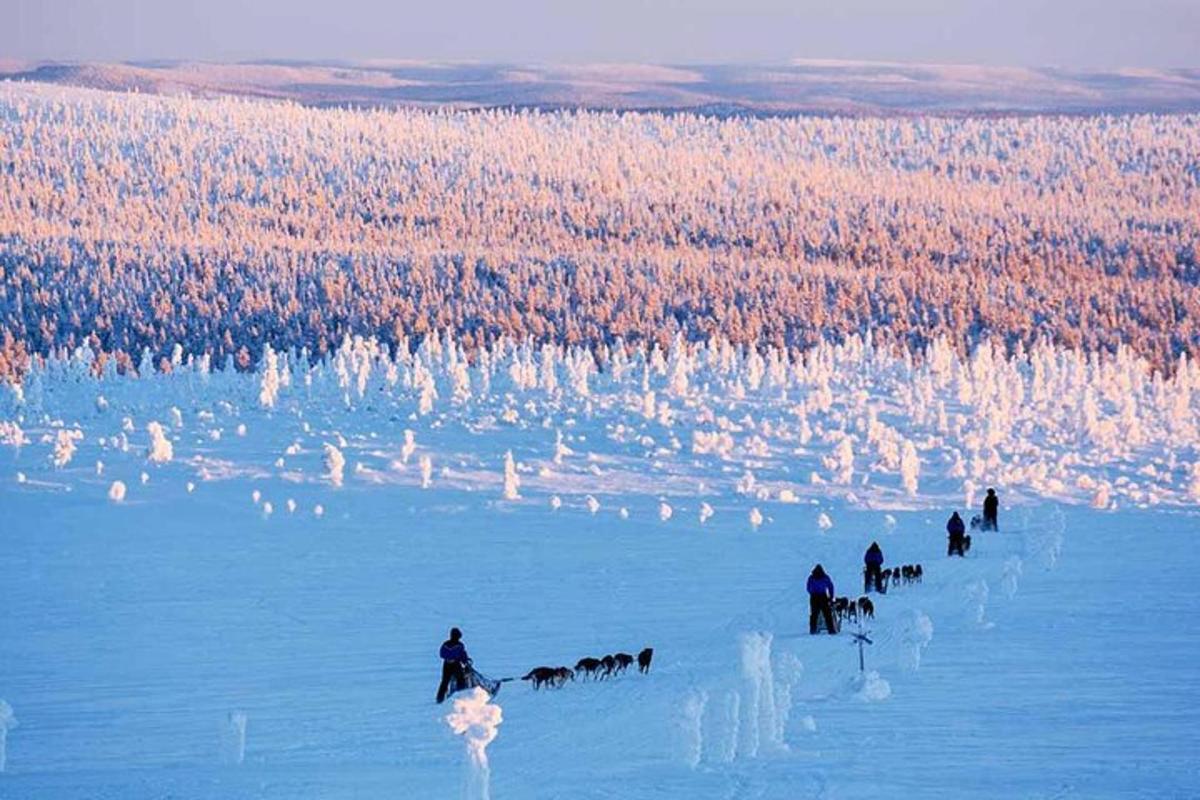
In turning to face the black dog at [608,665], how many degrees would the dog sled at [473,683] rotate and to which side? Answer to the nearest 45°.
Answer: approximately 45° to its left

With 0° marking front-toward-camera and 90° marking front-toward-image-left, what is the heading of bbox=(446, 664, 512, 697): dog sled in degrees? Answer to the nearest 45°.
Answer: approximately 270°

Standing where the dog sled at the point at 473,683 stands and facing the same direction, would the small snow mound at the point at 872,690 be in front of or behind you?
in front

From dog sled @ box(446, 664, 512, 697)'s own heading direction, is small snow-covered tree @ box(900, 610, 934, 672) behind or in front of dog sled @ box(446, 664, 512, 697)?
in front

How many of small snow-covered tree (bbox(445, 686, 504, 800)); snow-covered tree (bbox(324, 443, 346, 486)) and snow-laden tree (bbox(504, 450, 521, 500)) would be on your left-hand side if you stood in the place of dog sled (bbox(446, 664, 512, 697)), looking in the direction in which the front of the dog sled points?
2

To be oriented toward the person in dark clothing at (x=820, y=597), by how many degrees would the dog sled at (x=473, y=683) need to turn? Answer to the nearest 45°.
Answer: approximately 45° to its left

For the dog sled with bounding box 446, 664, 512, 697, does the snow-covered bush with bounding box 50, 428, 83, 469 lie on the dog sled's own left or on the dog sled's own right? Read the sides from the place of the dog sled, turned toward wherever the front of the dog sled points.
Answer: on the dog sled's own left

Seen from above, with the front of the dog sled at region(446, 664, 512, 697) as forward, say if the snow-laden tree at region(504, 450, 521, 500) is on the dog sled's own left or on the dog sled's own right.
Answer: on the dog sled's own left

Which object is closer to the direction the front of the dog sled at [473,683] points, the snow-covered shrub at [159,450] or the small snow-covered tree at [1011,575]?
the small snow-covered tree

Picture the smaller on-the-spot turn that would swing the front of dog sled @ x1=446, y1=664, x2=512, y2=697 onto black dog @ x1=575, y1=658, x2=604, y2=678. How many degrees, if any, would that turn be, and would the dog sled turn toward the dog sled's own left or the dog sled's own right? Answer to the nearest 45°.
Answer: approximately 45° to the dog sled's own left

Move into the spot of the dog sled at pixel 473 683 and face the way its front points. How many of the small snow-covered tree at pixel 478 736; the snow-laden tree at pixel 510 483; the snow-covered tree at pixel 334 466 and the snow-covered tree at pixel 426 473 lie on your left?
3

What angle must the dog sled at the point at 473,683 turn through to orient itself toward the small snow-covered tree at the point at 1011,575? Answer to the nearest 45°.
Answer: approximately 45° to its left

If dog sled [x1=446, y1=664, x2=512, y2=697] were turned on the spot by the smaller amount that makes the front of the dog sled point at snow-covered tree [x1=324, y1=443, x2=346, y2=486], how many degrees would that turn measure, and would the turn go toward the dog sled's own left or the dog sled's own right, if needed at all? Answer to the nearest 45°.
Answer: approximately 90° to the dog sled's own left

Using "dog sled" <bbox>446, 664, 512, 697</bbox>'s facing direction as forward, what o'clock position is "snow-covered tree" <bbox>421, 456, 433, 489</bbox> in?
The snow-covered tree is roughly at 9 o'clock from the dog sled.
